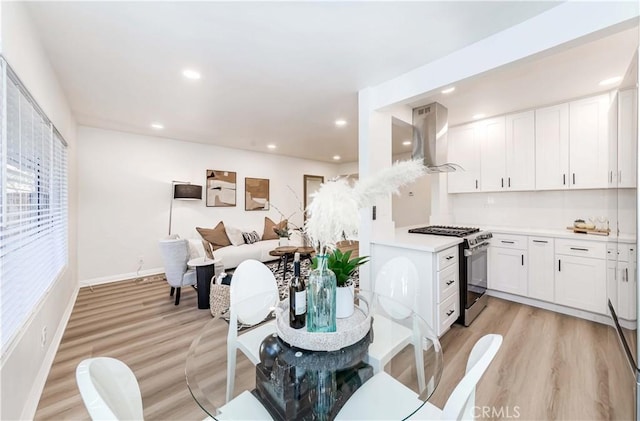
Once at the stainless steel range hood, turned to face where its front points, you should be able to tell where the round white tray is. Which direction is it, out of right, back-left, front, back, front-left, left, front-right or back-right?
front-right

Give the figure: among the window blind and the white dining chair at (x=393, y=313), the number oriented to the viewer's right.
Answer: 1

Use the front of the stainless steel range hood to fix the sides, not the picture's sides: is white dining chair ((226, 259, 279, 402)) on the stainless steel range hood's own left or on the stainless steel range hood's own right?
on the stainless steel range hood's own right

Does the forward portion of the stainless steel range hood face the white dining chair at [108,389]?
no

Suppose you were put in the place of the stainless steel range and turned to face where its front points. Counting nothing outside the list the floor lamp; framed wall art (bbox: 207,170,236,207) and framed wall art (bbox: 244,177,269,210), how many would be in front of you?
0

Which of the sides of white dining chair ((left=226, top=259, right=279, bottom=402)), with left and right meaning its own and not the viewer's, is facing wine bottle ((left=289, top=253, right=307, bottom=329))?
front

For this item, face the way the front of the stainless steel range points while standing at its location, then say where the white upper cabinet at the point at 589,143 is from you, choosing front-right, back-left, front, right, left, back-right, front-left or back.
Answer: left

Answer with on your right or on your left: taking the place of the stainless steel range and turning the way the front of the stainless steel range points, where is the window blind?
on your right

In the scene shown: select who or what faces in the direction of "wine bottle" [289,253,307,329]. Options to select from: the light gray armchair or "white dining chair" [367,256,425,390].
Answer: the white dining chair

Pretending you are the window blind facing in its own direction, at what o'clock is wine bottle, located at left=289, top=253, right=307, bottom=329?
The wine bottle is roughly at 2 o'clock from the window blind.

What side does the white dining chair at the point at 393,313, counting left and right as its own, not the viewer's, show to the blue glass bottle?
front

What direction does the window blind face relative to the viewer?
to the viewer's right

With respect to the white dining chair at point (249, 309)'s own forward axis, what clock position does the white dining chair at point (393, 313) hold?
the white dining chair at point (393, 313) is roughly at 11 o'clock from the white dining chair at point (249, 309).
